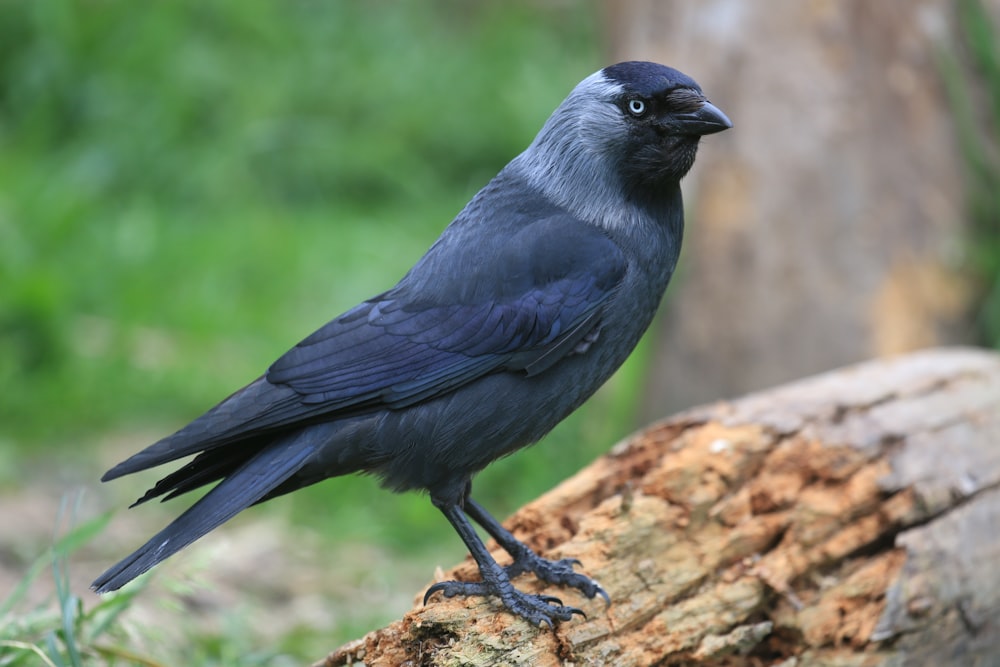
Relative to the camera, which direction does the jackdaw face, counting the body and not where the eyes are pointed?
to the viewer's right

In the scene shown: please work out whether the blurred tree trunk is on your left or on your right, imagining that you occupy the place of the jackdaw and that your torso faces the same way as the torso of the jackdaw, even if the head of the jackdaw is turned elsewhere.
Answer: on your left
